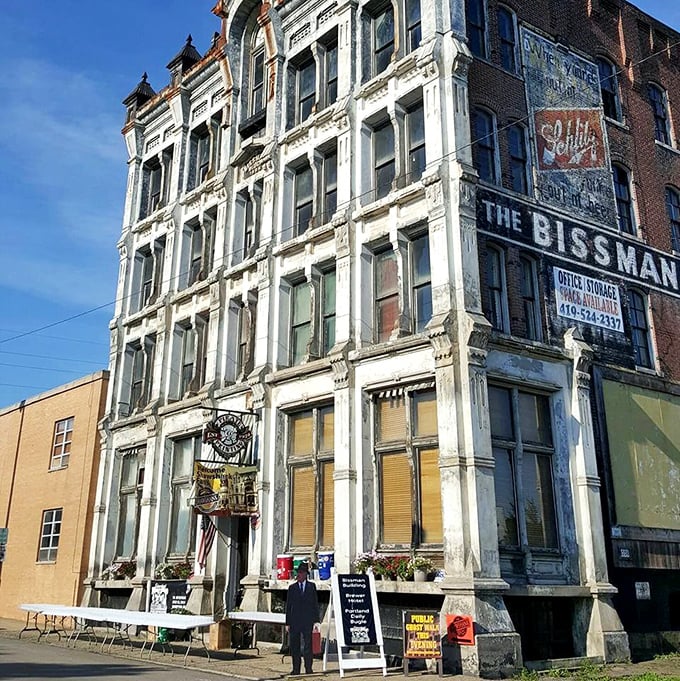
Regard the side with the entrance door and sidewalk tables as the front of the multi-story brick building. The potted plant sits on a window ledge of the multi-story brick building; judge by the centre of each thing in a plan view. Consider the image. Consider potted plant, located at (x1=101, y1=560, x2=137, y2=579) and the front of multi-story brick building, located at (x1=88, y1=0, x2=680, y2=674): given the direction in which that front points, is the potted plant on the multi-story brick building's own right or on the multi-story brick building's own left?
on the multi-story brick building's own right

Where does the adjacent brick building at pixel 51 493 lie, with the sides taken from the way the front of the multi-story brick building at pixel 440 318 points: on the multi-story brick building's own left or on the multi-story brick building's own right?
on the multi-story brick building's own right

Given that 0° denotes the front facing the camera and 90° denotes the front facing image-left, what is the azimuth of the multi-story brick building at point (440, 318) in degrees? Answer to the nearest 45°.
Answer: approximately 45°
